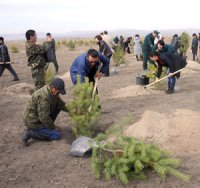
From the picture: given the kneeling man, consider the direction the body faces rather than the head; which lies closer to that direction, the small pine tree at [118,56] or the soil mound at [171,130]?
the soil mound

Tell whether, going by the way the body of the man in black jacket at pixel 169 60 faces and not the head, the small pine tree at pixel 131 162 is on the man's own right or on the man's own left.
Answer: on the man's own left

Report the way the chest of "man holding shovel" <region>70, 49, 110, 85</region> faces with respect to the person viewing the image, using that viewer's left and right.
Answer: facing the viewer and to the right of the viewer

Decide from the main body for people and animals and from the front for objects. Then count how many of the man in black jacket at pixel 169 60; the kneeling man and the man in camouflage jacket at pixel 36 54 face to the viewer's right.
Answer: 2

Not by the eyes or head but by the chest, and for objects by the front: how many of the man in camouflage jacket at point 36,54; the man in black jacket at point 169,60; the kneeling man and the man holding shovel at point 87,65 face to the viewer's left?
1

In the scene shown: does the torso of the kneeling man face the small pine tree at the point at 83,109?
yes

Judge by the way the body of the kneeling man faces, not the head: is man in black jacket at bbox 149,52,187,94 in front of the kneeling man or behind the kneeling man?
in front

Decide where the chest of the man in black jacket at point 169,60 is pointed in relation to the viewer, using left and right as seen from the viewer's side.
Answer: facing to the left of the viewer

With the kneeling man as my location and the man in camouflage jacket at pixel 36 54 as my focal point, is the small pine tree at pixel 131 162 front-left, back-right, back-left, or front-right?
back-right

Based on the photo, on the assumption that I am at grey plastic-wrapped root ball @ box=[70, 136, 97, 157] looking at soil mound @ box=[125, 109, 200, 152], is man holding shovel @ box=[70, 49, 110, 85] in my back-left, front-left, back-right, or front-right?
front-left

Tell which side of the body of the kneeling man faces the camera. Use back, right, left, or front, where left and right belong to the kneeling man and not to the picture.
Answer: right

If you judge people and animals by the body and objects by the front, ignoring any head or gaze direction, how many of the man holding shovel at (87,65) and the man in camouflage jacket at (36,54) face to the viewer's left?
0
